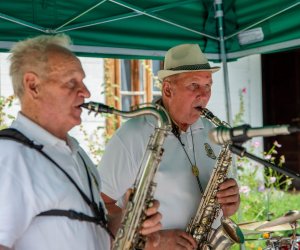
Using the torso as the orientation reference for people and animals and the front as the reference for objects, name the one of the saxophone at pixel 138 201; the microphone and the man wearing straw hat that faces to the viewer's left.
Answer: the microphone

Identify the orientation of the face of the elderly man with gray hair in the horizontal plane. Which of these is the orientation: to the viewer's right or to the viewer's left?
to the viewer's right

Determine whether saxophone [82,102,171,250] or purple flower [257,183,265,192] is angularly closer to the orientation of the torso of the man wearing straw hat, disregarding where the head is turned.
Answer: the saxophone

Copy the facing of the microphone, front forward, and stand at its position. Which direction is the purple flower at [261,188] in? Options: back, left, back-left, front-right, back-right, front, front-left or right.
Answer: right

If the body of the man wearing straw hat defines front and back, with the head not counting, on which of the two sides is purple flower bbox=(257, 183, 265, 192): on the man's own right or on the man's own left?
on the man's own left

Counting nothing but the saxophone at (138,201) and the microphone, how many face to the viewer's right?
1

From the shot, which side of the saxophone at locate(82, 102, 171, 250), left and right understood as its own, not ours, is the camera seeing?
right

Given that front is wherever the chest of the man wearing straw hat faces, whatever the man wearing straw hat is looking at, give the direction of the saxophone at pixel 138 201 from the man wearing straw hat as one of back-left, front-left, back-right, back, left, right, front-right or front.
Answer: front-right

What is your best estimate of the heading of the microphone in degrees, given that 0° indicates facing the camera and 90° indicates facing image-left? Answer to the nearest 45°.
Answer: approximately 90°
